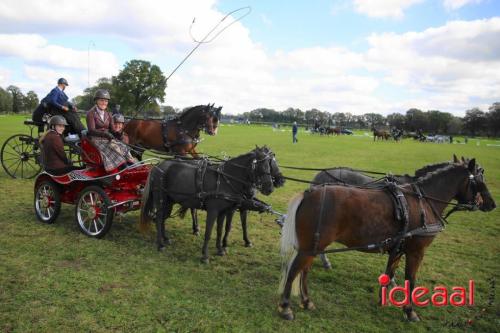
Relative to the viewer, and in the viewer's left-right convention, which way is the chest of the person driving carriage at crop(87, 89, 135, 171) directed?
facing the viewer and to the right of the viewer

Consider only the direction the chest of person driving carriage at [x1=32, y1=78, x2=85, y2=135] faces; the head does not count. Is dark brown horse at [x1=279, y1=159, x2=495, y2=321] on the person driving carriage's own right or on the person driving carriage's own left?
on the person driving carriage's own right

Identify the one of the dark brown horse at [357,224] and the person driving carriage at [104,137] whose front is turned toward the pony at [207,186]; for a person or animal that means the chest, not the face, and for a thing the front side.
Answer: the person driving carriage

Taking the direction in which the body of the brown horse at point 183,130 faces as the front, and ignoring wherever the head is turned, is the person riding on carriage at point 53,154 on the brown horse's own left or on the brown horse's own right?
on the brown horse's own right

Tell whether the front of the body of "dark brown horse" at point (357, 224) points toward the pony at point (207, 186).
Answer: no

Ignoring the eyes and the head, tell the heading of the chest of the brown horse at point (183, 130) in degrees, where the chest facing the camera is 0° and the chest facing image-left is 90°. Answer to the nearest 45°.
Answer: approximately 270°

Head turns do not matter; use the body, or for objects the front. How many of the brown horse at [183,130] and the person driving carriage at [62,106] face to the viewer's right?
2

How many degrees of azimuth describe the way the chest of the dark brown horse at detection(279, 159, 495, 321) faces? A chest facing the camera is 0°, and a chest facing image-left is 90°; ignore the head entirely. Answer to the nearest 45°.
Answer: approximately 270°

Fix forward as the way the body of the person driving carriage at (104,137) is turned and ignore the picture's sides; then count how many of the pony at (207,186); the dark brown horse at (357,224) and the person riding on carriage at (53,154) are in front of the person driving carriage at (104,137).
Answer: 2

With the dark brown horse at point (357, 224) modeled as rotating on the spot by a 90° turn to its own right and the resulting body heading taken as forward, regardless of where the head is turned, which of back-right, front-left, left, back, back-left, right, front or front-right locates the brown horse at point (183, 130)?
back-right

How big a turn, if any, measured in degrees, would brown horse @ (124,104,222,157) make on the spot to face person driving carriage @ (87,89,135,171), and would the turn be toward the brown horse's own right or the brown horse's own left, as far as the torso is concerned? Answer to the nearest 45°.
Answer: approximately 135° to the brown horse's own right

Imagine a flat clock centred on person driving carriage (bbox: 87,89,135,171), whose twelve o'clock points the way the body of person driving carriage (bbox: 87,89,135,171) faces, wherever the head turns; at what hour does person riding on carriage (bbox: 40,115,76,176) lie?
person riding on carriage (bbox: 40,115,76,176) is roughly at 5 o'clock from person driving carriage (bbox: 87,89,135,171).

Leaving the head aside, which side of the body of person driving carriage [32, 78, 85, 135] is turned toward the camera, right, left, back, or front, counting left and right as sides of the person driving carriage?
right

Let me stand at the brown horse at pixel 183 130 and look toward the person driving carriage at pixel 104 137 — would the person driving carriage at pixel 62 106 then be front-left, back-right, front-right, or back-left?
front-right

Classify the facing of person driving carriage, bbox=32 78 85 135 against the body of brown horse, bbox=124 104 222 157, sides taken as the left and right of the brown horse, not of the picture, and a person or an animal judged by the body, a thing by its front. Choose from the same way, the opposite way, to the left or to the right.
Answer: the same way
